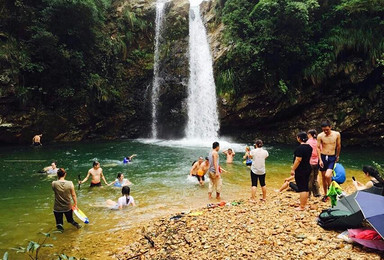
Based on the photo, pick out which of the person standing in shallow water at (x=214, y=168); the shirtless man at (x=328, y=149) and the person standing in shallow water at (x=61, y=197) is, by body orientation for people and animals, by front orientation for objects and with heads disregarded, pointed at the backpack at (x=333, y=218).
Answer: the shirtless man

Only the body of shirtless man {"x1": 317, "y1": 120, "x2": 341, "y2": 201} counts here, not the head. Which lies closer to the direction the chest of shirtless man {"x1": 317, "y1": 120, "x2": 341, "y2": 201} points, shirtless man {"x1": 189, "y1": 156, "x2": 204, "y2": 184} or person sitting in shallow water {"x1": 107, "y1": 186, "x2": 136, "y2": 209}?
the person sitting in shallow water

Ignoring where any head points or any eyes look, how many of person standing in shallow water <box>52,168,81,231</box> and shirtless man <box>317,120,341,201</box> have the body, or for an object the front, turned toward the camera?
1

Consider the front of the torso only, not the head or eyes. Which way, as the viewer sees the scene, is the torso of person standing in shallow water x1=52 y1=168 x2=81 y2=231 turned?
away from the camera

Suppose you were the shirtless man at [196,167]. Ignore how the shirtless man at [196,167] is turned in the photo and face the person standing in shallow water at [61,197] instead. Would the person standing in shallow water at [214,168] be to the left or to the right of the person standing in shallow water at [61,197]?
left

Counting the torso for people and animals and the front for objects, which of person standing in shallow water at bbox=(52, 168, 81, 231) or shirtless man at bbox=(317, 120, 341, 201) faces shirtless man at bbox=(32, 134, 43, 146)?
the person standing in shallow water

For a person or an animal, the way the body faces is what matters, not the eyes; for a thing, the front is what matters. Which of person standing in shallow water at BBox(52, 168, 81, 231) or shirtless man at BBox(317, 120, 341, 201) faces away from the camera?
the person standing in shallow water

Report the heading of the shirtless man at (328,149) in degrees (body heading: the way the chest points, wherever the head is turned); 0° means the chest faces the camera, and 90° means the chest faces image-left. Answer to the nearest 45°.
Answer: approximately 0°
